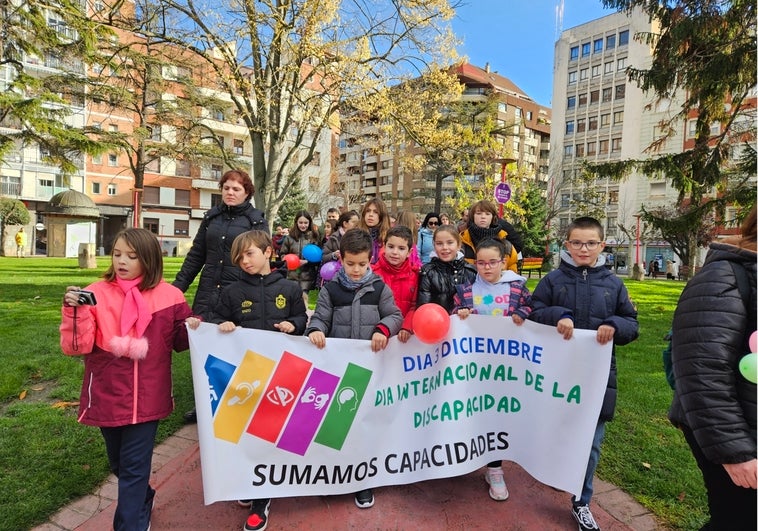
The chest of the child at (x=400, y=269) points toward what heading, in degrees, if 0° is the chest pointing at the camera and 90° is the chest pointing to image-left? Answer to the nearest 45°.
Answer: approximately 0°

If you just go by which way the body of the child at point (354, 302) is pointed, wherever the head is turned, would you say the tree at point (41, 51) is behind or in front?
behind

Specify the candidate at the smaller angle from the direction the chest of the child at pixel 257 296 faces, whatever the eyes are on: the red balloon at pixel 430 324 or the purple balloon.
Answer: the red balloon

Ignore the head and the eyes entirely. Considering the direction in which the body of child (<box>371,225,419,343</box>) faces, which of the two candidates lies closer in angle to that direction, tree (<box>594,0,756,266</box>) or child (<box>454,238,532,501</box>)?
the child

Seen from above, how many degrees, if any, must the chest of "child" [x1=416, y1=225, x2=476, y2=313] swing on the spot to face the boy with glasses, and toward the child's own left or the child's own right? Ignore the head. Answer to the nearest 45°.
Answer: approximately 45° to the child's own left

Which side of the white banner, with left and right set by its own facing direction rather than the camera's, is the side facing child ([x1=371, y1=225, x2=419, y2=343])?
back
